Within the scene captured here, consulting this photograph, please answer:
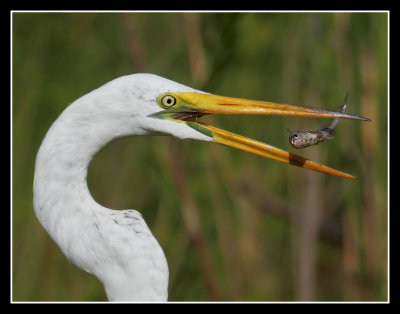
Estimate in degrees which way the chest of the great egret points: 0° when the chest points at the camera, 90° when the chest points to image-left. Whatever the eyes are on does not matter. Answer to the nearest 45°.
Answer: approximately 270°
